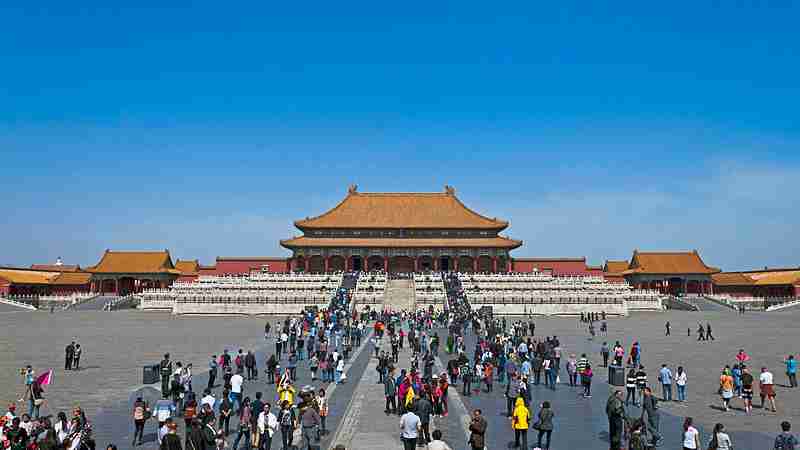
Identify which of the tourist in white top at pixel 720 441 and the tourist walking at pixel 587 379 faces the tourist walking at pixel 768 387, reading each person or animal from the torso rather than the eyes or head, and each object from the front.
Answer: the tourist in white top at pixel 720 441

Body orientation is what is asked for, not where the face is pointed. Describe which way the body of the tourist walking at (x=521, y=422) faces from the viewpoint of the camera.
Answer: away from the camera

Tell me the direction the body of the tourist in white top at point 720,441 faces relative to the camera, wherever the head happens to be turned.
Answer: away from the camera

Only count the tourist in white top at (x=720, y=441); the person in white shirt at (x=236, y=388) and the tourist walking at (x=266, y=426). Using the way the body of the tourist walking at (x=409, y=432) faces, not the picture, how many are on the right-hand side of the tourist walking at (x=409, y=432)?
1

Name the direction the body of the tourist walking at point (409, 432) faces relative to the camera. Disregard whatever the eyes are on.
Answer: away from the camera

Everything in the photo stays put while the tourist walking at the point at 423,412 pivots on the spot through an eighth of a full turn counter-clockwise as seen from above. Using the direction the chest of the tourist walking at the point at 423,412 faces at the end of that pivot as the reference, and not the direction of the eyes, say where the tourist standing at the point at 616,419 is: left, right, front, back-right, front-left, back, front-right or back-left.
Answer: back-right

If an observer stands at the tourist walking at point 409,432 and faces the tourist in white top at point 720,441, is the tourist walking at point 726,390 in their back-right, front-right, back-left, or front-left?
front-left

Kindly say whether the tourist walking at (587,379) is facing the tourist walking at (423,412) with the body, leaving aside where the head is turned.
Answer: no
